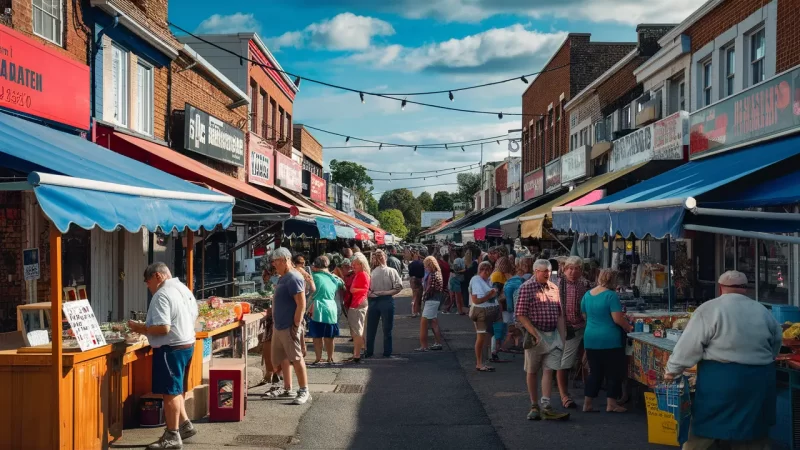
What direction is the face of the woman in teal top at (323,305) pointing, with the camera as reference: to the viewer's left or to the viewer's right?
to the viewer's left

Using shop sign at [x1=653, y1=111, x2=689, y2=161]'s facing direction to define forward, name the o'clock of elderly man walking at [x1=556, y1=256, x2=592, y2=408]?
The elderly man walking is roughly at 11 o'clock from the shop sign.

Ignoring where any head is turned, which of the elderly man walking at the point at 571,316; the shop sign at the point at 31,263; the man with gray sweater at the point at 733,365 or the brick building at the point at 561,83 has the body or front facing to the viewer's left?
the brick building

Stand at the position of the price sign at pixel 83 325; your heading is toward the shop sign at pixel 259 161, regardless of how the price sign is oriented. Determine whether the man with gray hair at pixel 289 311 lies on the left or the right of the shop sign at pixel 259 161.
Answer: right

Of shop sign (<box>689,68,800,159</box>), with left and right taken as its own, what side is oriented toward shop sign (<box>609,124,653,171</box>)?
right

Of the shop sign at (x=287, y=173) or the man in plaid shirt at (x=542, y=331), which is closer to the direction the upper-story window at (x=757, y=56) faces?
the man in plaid shirt

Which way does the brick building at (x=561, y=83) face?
to the viewer's left

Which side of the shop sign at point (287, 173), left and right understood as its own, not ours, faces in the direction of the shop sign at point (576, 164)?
front

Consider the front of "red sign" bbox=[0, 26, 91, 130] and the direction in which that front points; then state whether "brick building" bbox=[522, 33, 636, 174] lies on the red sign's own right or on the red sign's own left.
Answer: on the red sign's own left

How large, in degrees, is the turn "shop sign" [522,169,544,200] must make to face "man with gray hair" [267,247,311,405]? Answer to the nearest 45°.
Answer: approximately 45° to its left

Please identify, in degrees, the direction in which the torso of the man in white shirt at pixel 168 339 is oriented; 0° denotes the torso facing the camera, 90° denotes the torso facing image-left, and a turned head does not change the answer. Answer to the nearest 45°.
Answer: approximately 90°

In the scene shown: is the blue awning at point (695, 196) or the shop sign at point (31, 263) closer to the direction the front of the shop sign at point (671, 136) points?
the shop sign

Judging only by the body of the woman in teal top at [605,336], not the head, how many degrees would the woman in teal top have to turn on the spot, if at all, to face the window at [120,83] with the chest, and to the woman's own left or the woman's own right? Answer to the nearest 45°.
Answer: approximately 135° to the woman's own left

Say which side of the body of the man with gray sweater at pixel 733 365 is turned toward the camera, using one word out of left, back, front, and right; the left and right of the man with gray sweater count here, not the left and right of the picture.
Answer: back

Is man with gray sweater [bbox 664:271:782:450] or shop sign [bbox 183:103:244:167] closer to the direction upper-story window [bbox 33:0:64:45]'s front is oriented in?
the man with gray sweater

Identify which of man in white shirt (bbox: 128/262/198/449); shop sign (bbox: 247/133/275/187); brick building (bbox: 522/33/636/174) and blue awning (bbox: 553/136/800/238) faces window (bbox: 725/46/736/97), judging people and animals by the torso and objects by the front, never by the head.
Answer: the shop sign
